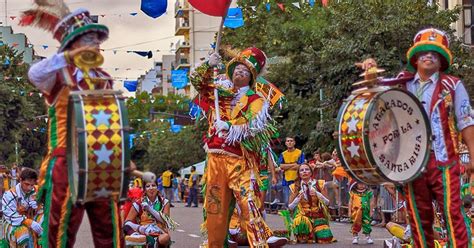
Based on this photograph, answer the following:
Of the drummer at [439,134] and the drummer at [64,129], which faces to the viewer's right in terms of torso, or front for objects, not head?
the drummer at [64,129]

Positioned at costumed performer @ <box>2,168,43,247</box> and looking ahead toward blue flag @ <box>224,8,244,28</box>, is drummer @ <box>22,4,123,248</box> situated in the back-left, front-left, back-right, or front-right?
back-right
